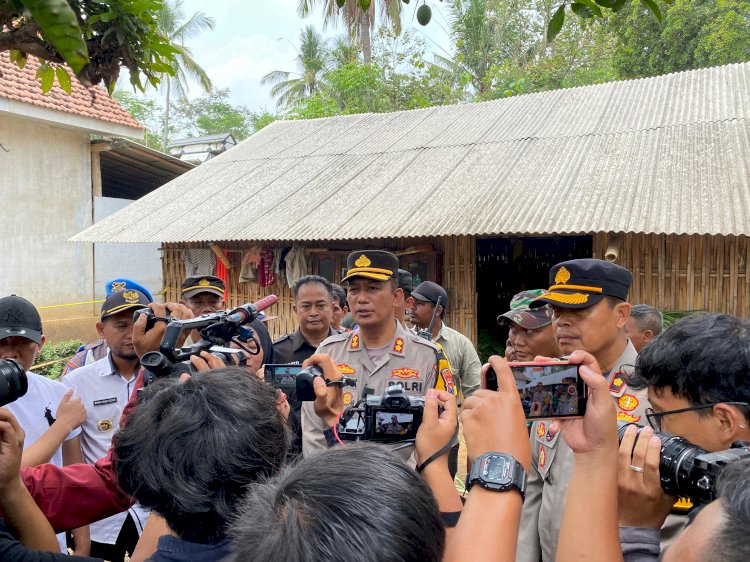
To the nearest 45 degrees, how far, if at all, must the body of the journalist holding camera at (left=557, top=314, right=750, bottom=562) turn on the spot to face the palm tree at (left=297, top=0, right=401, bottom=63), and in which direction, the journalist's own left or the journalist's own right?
approximately 45° to the journalist's own right

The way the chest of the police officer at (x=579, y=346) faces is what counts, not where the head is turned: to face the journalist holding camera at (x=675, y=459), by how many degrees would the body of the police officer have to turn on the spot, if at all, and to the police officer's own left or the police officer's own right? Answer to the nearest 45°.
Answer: approximately 45° to the police officer's own left

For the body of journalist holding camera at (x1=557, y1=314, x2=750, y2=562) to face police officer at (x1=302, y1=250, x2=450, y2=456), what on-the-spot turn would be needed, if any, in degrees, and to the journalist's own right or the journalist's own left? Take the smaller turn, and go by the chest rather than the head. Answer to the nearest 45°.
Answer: approximately 45° to the journalist's own right

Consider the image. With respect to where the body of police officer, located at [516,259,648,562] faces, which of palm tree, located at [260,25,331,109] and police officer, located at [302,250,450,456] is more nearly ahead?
the police officer

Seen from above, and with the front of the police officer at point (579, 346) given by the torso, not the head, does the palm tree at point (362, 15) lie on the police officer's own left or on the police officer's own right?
on the police officer's own right

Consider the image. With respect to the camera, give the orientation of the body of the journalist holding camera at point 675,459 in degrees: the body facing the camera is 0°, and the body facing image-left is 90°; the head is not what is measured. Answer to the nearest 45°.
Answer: approximately 90°
